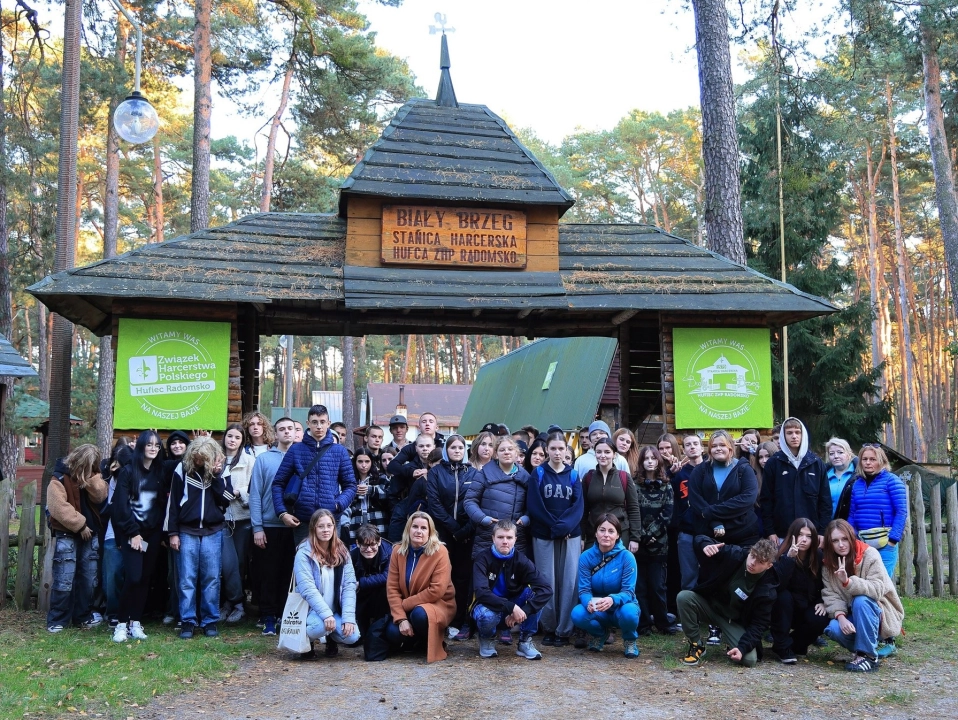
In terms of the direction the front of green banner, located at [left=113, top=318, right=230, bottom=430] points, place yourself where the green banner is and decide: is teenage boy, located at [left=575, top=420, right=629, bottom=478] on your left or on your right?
on your left

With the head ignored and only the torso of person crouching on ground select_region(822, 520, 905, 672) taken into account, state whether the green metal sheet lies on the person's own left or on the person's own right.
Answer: on the person's own right

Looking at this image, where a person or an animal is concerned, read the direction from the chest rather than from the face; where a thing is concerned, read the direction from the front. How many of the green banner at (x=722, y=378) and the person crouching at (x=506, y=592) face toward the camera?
2

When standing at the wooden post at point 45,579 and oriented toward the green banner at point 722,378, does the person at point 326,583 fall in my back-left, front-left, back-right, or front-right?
front-right

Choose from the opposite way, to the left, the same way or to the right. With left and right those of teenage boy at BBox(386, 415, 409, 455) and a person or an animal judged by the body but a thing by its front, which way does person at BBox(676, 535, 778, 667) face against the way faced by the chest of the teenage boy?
the same way

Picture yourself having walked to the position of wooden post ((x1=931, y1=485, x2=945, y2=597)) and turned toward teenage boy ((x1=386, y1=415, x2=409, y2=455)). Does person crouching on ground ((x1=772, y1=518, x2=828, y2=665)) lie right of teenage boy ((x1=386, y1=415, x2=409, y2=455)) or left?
left

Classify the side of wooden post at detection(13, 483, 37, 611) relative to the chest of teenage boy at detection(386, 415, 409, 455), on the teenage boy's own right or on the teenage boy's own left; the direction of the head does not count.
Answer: on the teenage boy's own right

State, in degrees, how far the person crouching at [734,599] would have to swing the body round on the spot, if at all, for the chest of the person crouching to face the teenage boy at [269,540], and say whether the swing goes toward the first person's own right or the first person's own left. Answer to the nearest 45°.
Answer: approximately 90° to the first person's own right

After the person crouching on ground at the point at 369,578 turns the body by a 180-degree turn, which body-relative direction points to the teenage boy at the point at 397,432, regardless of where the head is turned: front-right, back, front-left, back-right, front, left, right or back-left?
front

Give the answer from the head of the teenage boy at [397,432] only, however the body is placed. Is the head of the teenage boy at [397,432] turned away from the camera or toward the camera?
toward the camera

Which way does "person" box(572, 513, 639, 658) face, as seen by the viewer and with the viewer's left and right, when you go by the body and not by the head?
facing the viewer

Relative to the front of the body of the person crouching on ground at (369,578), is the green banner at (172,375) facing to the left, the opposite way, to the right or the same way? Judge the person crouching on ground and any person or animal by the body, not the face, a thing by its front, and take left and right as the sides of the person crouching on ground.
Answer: the same way

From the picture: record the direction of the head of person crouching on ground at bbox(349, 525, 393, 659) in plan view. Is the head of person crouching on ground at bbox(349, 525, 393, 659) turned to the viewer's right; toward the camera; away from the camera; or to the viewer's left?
toward the camera

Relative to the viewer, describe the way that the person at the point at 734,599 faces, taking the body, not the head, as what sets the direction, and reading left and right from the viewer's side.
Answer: facing the viewer

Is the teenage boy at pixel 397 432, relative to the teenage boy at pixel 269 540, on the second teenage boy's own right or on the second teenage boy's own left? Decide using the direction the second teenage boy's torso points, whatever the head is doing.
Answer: on the second teenage boy's own left

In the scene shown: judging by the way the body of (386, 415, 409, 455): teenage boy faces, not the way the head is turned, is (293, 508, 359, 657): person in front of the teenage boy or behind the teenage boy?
in front

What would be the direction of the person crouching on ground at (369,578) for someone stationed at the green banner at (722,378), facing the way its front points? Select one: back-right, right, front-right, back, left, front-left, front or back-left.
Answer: front-right

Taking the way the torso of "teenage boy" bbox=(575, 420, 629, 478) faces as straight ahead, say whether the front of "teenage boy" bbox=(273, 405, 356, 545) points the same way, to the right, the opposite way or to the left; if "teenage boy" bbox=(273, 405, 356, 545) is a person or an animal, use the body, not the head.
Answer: the same way

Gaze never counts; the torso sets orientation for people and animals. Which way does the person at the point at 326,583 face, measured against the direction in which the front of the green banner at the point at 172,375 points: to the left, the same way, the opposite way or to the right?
the same way

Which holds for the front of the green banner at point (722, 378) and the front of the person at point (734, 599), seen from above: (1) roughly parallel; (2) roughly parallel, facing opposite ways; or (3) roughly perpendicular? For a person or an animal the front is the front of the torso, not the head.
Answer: roughly parallel
